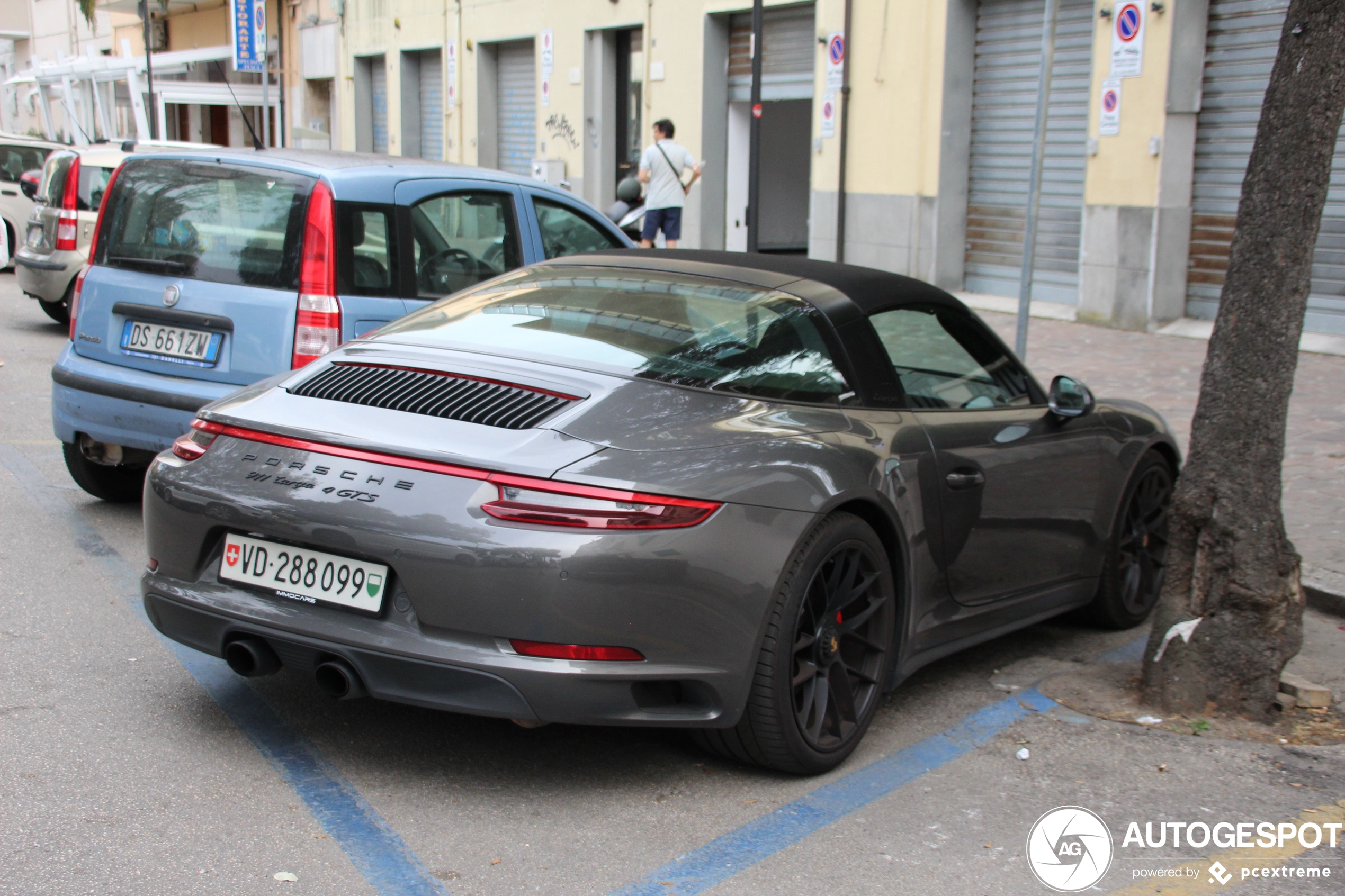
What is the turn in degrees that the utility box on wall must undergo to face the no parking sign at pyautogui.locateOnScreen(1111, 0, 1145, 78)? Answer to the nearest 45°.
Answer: approximately 90° to its left

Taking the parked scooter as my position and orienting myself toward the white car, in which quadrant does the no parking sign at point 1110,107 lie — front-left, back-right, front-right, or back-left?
back-left

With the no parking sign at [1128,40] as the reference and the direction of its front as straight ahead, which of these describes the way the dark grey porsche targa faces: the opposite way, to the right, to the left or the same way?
the opposite way

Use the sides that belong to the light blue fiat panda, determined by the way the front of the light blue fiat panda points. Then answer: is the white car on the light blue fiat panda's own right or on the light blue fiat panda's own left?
on the light blue fiat panda's own left

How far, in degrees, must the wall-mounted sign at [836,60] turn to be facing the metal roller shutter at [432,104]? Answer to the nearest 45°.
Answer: approximately 90° to its right

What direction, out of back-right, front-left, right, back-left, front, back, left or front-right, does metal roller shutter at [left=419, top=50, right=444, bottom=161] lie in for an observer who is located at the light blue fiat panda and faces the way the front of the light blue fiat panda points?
front-left

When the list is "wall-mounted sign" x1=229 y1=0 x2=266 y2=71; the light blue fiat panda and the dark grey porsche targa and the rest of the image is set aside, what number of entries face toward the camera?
1

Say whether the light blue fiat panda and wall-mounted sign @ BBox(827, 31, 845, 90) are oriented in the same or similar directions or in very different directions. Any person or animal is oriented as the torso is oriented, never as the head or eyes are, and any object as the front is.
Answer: very different directions

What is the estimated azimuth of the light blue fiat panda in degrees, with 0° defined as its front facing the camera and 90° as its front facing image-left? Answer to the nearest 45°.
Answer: approximately 225°

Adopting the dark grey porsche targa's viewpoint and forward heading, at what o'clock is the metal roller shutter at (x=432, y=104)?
The metal roller shutter is roughly at 10 o'clock from the dark grey porsche targa.

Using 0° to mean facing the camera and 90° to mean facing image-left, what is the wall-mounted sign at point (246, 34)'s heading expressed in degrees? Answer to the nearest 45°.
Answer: approximately 0°

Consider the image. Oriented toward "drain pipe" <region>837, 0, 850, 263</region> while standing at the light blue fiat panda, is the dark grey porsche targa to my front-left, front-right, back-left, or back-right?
back-right

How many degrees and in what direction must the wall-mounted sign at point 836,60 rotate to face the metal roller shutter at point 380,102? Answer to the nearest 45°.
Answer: approximately 90° to its right

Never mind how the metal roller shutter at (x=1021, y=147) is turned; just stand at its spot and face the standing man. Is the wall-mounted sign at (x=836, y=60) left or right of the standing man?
right
